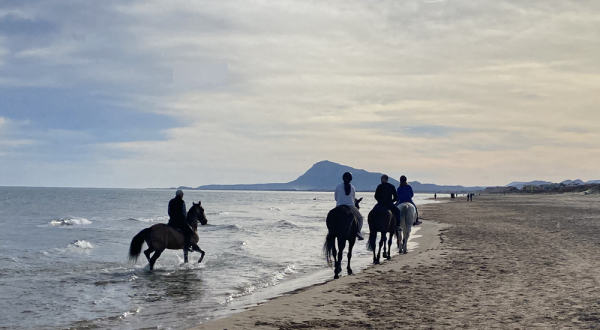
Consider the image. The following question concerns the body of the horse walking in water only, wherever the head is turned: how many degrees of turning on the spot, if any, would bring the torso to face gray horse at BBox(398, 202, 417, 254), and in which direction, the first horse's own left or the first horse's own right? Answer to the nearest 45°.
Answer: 0° — it already faces it

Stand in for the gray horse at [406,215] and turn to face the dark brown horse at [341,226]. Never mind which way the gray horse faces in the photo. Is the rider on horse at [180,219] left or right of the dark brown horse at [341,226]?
right

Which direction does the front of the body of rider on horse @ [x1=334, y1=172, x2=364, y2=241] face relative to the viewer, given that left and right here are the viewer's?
facing away from the viewer and to the right of the viewer

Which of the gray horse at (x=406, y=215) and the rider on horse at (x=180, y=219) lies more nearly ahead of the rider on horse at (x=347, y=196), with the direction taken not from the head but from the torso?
the gray horse

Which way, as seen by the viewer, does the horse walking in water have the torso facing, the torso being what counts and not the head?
to the viewer's right

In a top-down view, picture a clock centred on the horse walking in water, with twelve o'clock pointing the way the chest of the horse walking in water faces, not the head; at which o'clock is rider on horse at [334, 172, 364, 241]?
The rider on horse is roughly at 1 o'clock from the horse walking in water.

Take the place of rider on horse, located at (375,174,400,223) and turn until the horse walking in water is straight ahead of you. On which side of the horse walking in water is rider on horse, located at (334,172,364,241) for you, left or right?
left
